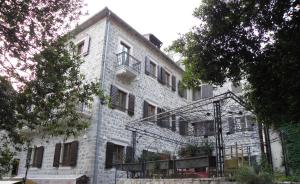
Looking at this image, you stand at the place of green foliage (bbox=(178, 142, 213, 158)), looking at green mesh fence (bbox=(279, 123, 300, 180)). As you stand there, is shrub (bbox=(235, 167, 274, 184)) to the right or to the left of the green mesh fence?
right

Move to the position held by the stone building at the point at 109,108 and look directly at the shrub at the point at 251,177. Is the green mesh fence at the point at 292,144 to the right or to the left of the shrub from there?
left
